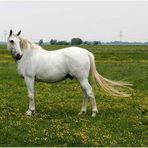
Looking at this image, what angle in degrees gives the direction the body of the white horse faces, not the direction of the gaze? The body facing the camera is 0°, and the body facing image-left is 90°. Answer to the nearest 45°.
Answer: approximately 90°
